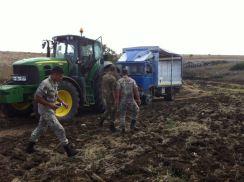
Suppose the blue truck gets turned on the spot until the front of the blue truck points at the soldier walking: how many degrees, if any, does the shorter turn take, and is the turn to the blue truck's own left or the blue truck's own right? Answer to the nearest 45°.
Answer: approximately 45° to the blue truck's own left

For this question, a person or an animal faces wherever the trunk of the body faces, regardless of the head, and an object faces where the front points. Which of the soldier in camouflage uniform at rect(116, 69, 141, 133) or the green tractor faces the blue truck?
the soldier in camouflage uniform

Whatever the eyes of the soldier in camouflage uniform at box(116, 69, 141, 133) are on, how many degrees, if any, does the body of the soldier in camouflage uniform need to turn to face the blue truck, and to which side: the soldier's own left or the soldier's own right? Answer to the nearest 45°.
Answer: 0° — they already face it

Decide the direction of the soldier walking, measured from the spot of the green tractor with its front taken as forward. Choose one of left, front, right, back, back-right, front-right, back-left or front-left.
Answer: front-left

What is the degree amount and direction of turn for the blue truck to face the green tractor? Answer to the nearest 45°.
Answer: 0° — it already faces it

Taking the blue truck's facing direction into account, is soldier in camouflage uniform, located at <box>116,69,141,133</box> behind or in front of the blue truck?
in front

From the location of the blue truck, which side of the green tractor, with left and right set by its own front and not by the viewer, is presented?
back

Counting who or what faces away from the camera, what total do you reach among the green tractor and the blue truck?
0

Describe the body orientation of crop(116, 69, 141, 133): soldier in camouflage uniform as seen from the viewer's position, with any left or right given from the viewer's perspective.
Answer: facing away from the viewer

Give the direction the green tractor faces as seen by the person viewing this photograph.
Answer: facing the viewer and to the left of the viewer

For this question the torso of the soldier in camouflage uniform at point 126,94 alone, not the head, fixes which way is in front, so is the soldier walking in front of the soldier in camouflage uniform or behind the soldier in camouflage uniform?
behind

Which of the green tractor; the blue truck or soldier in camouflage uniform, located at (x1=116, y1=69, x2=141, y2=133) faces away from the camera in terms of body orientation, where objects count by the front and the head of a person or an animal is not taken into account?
the soldier in camouflage uniform
